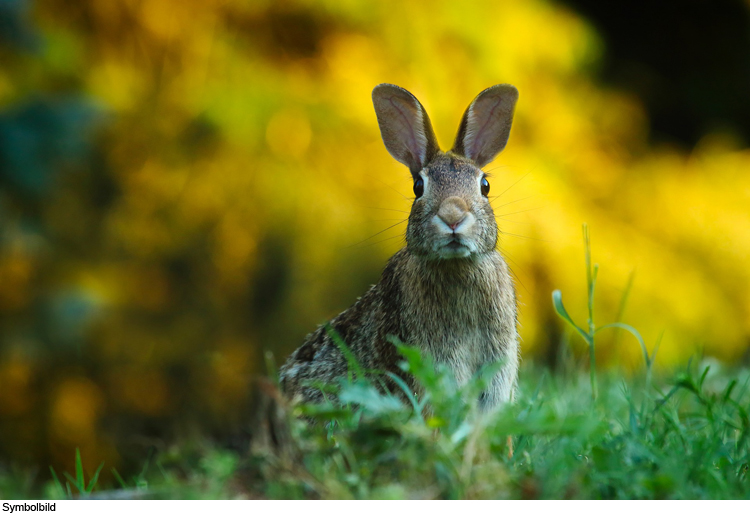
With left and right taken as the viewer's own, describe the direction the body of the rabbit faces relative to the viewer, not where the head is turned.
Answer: facing the viewer and to the right of the viewer
